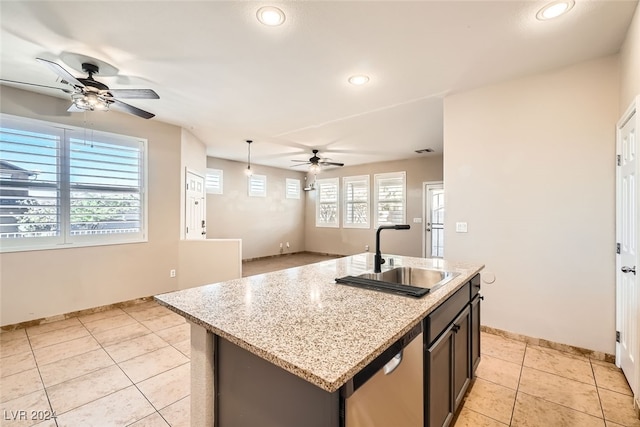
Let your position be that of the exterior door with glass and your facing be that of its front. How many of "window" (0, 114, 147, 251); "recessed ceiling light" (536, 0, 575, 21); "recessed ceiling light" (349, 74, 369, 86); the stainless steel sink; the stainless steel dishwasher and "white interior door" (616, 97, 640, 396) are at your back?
0

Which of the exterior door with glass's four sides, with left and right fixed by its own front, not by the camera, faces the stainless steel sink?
front

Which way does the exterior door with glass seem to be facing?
toward the camera

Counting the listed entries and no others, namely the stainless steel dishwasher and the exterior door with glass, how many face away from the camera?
0

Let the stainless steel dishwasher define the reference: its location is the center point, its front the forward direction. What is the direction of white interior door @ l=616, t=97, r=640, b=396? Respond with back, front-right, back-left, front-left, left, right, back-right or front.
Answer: left

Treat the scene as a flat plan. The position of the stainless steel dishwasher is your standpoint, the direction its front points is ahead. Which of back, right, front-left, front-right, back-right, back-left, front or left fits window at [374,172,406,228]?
back-left

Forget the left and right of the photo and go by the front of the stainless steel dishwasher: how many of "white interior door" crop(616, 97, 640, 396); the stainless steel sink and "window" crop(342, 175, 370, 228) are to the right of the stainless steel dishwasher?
0

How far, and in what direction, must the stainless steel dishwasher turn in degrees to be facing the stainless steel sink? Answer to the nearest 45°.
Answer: approximately 135° to its left

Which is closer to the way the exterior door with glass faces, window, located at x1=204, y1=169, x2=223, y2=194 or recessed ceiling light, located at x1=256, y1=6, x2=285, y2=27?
the recessed ceiling light

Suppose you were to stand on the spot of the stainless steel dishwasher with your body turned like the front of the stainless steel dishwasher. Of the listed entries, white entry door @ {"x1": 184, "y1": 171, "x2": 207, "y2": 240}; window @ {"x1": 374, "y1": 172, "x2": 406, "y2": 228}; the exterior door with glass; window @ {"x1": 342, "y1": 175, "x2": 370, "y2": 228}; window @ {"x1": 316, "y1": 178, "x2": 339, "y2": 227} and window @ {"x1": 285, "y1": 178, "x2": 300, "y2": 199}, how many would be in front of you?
0

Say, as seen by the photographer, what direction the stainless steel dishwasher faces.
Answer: facing the viewer and to the right of the viewer

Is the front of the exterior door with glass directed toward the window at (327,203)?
no

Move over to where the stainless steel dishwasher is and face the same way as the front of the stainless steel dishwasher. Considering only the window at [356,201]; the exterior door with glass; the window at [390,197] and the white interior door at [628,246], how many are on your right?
0

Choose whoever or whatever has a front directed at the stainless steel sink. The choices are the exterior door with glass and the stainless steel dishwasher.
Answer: the exterior door with glass

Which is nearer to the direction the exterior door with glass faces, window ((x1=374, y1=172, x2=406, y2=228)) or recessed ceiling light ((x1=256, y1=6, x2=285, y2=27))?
the recessed ceiling light

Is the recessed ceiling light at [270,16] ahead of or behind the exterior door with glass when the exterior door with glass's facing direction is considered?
ahead

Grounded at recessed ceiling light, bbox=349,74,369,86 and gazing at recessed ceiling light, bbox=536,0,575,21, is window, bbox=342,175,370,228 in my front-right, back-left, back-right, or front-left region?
back-left

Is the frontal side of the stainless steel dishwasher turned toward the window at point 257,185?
no

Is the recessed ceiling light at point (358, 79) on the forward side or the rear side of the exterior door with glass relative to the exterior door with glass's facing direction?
on the forward side

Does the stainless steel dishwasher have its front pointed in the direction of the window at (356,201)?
no

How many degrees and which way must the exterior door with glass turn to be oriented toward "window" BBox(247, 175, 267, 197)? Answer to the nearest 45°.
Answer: approximately 90° to its right

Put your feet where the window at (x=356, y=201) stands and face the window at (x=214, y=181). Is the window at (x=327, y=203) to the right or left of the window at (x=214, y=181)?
right

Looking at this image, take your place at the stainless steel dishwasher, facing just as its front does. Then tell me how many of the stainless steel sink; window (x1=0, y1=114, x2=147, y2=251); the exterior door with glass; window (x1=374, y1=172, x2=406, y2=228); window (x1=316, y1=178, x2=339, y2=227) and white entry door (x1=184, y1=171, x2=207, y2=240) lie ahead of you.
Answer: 0
